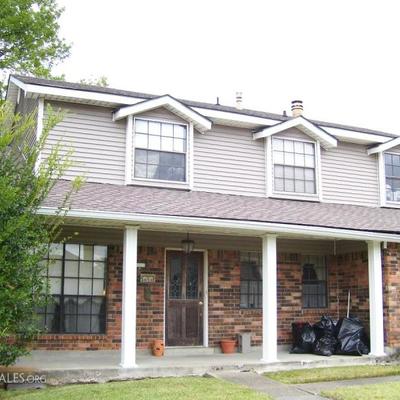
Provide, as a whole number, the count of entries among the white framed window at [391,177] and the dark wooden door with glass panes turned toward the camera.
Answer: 2

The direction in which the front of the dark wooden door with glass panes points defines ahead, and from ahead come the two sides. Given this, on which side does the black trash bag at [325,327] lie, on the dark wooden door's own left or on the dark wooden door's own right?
on the dark wooden door's own left

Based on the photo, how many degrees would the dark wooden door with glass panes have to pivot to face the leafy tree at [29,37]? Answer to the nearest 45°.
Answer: approximately 135° to its right

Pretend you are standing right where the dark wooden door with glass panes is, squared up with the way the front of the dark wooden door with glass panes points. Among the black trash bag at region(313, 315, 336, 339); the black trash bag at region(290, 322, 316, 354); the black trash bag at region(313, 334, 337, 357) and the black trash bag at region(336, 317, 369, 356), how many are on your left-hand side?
4

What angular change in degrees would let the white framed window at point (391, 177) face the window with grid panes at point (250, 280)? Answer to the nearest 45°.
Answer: approximately 45° to its right

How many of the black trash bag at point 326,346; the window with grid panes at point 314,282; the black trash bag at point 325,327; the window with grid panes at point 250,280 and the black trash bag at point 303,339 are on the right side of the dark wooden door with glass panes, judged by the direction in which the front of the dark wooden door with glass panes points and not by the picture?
0

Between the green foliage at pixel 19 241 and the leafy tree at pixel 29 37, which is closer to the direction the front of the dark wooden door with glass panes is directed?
the green foliage

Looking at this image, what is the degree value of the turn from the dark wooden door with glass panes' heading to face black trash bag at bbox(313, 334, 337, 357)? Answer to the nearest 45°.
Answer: approximately 90° to its left

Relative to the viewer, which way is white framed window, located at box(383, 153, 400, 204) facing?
toward the camera

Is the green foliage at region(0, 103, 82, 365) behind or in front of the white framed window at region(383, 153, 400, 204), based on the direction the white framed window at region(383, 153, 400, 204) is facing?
in front

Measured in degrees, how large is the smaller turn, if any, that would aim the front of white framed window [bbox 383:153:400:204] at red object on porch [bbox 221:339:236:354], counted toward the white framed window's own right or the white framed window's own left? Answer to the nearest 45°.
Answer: approximately 45° to the white framed window's own right

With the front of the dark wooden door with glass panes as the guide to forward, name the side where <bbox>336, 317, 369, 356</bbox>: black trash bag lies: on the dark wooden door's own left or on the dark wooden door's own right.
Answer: on the dark wooden door's own left

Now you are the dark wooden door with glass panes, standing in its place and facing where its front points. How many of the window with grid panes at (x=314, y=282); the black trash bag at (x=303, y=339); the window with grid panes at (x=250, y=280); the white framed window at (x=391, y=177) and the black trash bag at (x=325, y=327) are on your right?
0

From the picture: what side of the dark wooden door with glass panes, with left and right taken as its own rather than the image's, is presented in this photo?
front

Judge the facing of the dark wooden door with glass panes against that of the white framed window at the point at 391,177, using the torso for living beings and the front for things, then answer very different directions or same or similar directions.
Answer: same or similar directions
